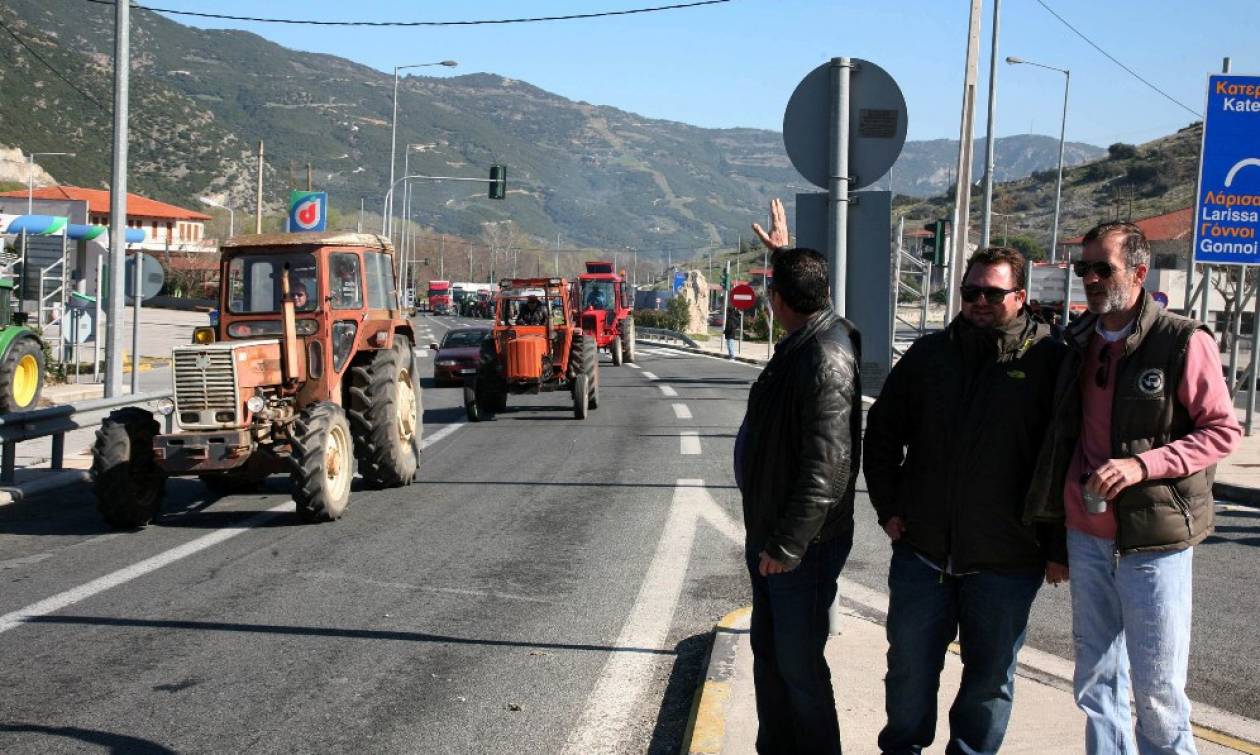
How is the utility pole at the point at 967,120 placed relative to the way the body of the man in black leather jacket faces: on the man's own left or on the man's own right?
on the man's own right

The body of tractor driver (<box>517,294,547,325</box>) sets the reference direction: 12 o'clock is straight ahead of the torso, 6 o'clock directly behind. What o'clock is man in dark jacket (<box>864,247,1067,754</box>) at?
The man in dark jacket is roughly at 12 o'clock from the tractor driver.

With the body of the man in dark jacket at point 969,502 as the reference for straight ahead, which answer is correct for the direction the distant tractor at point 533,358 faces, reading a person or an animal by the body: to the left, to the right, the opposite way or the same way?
the same way

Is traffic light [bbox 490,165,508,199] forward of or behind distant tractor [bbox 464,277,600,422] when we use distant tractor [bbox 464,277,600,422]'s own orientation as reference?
behind

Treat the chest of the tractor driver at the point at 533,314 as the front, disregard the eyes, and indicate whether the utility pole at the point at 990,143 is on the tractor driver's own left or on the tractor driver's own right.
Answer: on the tractor driver's own left

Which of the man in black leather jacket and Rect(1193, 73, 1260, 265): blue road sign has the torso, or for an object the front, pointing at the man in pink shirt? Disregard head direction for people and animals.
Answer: the blue road sign

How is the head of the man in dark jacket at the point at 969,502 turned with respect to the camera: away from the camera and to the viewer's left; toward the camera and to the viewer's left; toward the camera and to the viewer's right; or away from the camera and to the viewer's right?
toward the camera and to the viewer's left

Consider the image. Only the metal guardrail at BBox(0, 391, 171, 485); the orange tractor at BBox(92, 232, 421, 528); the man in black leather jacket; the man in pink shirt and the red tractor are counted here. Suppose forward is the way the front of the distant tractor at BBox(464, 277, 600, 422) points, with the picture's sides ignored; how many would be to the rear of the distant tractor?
1

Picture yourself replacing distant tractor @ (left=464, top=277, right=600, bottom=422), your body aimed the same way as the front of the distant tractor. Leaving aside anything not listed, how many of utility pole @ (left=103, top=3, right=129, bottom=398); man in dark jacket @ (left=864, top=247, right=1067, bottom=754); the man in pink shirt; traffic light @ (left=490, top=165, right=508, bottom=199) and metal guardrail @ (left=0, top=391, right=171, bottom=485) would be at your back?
1

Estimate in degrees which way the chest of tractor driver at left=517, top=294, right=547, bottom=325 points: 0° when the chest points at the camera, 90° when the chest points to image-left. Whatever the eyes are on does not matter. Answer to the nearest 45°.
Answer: approximately 0°

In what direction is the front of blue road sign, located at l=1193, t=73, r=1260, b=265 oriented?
toward the camera

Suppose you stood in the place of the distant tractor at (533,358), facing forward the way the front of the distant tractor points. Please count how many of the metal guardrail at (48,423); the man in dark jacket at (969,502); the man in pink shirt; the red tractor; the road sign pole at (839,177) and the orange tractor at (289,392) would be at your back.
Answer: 1

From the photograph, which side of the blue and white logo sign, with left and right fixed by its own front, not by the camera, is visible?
front

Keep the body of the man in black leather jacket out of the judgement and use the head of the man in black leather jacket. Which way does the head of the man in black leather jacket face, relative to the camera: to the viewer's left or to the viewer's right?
to the viewer's left

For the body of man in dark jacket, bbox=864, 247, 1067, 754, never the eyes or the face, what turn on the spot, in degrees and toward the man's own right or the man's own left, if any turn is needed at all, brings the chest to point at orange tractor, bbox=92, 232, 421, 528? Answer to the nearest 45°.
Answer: approximately 135° to the man's own right

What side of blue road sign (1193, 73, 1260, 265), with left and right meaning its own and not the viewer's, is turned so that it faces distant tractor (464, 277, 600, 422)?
right
